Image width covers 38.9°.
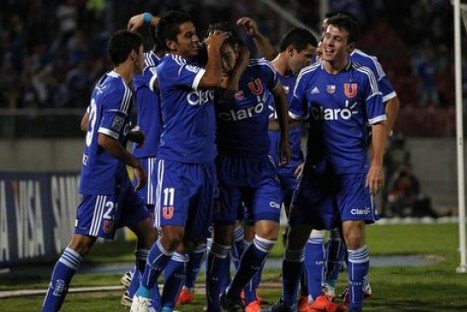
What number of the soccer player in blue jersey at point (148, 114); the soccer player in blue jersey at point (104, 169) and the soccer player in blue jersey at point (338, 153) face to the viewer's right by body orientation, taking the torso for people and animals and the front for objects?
2

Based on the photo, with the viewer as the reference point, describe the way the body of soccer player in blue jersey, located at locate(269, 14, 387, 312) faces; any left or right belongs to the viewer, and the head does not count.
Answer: facing the viewer

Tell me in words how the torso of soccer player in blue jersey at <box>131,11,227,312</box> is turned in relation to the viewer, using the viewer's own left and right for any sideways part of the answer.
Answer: facing the viewer and to the right of the viewer

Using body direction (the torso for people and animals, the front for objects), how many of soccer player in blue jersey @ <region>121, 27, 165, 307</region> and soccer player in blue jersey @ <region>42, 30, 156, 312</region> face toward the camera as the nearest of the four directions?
0

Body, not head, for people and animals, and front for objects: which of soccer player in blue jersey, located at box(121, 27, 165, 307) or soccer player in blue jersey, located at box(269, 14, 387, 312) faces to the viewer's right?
soccer player in blue jersey, located at box(121, 27, 165, 307)

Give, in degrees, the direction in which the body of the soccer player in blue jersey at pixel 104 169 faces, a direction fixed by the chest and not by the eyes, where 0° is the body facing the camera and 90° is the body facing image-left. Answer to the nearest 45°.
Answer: approximately 270°

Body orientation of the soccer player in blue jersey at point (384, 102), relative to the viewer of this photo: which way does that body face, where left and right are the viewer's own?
facing the viewer and to the left of the viewer

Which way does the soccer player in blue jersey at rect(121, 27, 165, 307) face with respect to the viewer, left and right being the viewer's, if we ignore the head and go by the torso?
facing to the right of the viewer

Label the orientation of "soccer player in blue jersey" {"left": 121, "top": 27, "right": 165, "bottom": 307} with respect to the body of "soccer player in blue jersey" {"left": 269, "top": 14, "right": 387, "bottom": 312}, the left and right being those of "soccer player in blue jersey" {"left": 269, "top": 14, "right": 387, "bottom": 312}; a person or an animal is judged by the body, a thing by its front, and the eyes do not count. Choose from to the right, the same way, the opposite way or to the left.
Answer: to the left

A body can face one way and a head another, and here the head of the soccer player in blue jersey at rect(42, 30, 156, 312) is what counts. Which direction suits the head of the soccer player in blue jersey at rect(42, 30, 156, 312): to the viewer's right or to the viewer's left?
to the viewer's right

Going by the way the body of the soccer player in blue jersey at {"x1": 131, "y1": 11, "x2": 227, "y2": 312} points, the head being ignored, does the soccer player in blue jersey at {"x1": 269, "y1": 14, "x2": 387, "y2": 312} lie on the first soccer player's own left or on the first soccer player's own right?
on the first soccer player's own left
